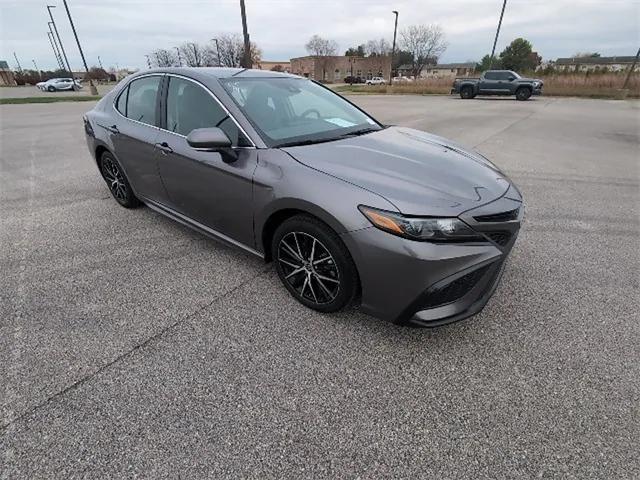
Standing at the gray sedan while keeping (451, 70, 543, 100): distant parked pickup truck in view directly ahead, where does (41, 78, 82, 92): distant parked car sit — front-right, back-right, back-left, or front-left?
front-left

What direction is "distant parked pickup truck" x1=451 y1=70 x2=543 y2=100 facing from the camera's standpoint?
to the viewer's right

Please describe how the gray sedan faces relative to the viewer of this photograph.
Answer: facing the viewer and to the right of the viewer

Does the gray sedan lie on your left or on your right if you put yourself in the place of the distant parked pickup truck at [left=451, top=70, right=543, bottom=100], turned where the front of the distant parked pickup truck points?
on your right

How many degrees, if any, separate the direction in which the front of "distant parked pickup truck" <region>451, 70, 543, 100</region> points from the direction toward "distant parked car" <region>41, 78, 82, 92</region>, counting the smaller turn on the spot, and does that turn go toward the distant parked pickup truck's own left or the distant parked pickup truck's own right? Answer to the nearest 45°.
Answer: approximately 180°

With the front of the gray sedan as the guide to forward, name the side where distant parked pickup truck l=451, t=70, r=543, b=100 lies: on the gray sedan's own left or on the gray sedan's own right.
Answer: on the gray sedan's own left

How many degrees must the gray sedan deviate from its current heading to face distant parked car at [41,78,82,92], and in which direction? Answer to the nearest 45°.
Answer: approximately 180°

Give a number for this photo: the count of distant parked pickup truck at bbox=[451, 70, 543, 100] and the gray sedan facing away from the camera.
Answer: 0
